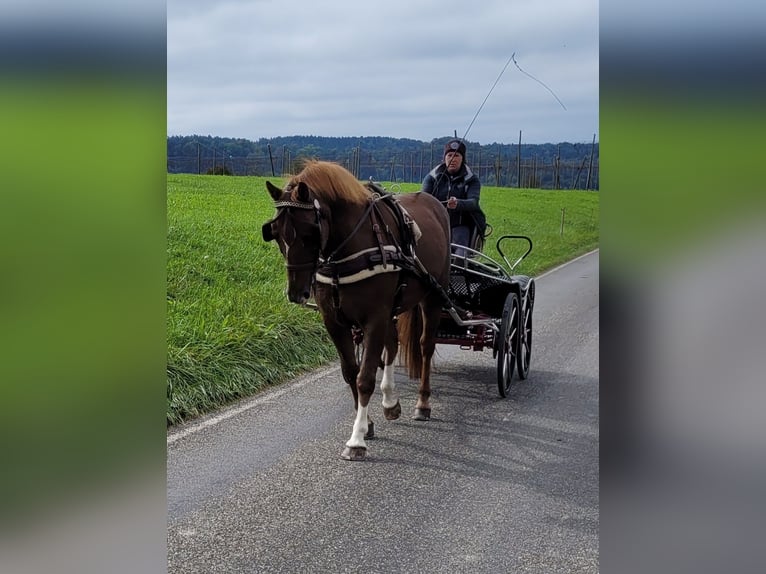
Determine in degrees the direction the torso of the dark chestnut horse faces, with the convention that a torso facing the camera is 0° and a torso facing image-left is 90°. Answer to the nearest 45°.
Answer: approximately 45°

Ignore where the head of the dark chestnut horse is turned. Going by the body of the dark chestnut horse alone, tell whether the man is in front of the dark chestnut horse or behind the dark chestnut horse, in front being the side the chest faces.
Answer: behind

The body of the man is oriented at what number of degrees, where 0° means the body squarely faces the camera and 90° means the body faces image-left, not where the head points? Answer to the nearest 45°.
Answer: approximately 0°

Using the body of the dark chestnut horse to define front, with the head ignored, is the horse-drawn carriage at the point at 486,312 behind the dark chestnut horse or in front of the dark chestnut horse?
behind

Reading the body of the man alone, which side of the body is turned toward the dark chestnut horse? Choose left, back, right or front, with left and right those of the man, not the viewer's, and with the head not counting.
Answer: front

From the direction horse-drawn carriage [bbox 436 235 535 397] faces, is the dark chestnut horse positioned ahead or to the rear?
ahead
